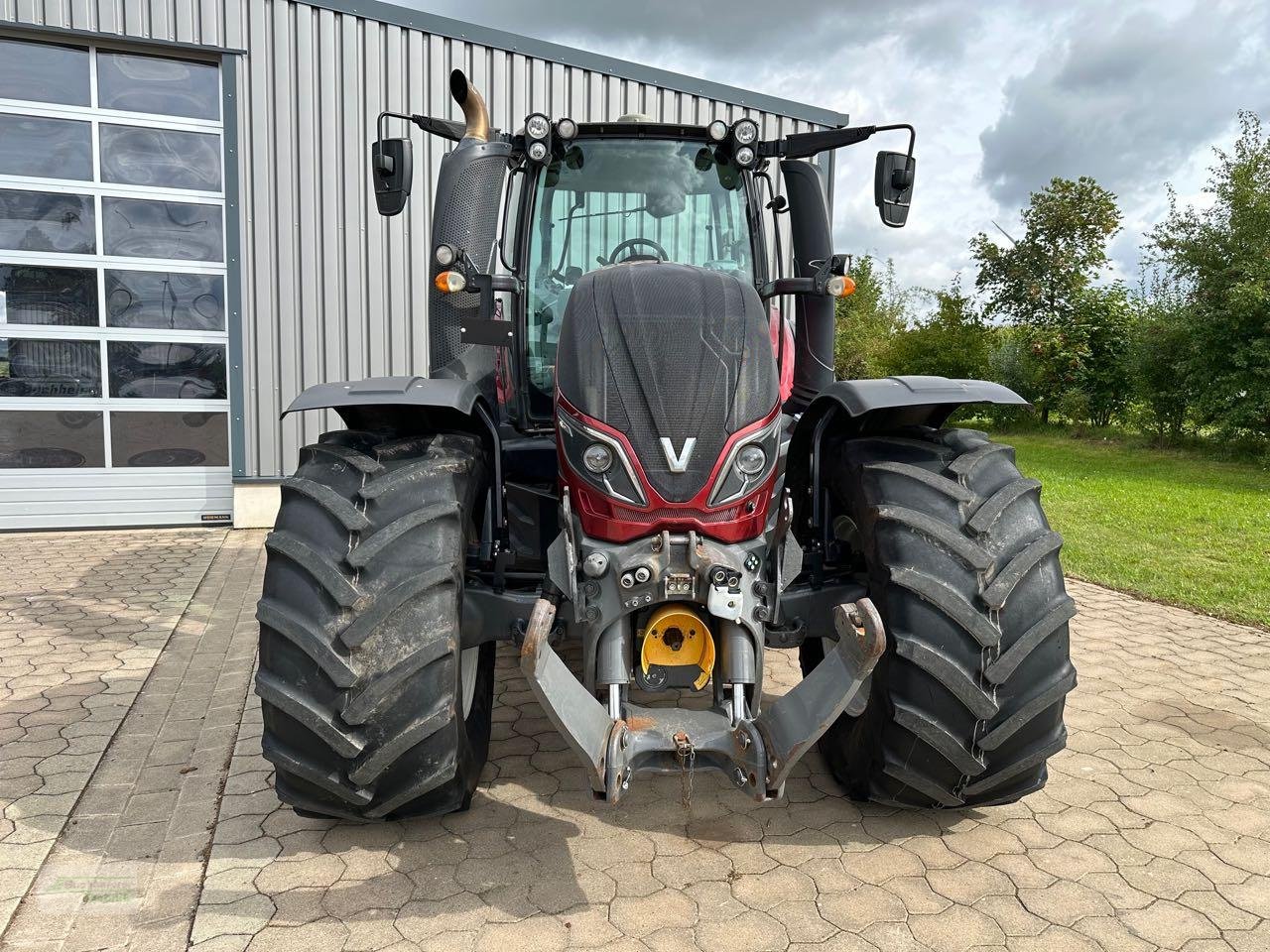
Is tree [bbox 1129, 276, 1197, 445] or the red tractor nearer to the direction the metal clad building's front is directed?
the red tractor

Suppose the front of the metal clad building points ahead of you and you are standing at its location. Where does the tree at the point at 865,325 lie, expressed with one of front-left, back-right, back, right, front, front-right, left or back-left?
back-left

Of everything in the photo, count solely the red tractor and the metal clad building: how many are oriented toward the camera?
2

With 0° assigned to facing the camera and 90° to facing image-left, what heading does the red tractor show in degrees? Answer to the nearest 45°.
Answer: approximately 0°

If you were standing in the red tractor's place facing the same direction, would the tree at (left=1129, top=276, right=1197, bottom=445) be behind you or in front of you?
behind

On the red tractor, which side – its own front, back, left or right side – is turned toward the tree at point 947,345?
back

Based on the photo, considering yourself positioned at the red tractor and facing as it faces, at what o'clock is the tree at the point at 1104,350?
The tree is roughly at 7 o'clock from the red tractor.

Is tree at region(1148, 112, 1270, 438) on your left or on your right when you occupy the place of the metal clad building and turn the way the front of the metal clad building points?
on your left

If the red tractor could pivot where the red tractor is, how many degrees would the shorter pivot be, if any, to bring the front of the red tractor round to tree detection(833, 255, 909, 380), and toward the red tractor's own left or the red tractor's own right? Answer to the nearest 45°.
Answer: approximately 180°
